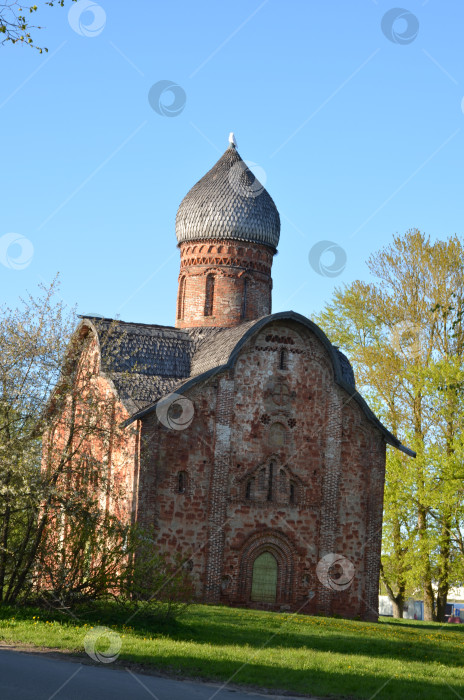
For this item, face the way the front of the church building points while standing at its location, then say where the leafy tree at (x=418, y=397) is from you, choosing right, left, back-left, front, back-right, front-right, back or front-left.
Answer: back-left

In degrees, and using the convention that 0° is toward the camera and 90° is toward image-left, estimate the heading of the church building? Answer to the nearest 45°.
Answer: approximately 0°
